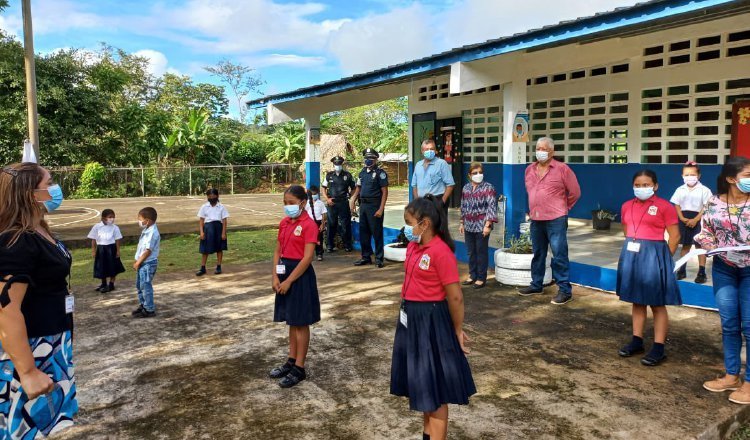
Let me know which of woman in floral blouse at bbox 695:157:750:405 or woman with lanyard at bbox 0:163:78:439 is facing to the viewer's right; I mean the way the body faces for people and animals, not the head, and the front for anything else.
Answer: the woman with lanyard

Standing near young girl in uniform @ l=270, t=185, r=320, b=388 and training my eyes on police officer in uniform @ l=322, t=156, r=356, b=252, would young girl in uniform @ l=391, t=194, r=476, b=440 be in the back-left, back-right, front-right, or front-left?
back-right

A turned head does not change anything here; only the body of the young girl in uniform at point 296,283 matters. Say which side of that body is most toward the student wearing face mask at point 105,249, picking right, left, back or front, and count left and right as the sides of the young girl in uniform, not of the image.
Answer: right

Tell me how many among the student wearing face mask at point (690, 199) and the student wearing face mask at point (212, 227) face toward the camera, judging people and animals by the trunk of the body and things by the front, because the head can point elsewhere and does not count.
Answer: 2

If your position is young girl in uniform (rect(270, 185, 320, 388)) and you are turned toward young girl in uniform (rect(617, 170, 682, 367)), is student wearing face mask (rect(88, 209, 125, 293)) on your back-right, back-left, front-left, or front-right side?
back-left

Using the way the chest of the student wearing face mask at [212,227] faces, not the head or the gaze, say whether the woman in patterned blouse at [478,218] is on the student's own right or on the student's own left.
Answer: on the student's own left

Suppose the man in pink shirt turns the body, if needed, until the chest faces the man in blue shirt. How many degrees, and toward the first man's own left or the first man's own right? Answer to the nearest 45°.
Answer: approximately 90° to the first man's own right
